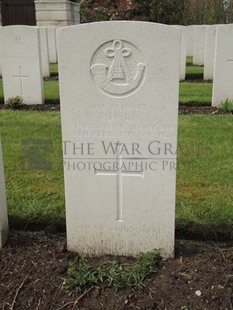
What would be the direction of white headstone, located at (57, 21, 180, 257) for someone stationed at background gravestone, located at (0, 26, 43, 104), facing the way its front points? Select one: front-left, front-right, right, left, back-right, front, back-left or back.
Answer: front

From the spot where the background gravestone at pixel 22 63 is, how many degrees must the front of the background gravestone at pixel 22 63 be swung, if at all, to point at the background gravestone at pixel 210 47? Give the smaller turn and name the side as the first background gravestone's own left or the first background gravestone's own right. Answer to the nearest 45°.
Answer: approximately 90° to the first background gravestone's own left

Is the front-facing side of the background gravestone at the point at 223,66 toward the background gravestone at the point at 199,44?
no

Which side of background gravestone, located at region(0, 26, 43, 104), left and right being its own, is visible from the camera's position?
front

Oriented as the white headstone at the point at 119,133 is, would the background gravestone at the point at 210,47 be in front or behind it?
behind

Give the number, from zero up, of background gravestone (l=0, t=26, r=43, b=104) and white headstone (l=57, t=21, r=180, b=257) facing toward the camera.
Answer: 2

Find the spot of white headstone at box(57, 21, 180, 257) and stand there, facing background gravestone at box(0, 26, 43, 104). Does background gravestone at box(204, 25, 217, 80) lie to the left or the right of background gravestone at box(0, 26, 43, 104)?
right

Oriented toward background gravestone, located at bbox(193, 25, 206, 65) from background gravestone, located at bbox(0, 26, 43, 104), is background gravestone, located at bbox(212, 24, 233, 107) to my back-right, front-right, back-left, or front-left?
front-right

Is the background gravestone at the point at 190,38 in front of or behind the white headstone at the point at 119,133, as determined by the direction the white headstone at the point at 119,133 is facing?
behind

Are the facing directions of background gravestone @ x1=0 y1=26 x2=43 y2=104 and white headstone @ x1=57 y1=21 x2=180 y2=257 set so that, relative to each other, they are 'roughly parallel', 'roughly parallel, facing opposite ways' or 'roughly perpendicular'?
roughly parallel

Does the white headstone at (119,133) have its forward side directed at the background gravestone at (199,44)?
no

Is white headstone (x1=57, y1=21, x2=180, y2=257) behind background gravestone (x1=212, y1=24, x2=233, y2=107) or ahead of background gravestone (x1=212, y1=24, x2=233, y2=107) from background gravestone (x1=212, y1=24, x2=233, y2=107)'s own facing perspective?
ahead

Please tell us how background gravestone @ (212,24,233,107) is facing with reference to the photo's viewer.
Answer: facing the viewer

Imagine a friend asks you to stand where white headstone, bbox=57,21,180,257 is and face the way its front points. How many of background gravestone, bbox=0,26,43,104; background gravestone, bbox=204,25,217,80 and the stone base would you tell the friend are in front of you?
0

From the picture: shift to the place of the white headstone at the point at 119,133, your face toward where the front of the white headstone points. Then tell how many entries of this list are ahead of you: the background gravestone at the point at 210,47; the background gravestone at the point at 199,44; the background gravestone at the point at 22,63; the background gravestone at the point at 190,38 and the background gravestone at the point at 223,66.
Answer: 0

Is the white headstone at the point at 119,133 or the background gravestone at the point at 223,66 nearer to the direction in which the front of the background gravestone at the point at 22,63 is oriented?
the white headstone

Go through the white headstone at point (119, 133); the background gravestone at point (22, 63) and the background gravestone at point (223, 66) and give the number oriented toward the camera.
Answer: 3

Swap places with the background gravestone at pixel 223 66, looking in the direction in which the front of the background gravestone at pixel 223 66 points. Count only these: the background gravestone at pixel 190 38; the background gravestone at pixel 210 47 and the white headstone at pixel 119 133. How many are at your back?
2

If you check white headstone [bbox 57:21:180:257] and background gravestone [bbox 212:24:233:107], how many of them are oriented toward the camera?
2
